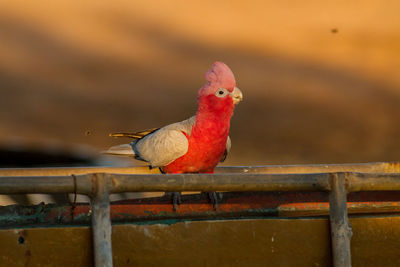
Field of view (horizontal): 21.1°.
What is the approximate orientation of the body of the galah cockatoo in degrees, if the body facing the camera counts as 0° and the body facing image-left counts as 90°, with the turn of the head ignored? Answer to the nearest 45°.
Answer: approximately 315°
